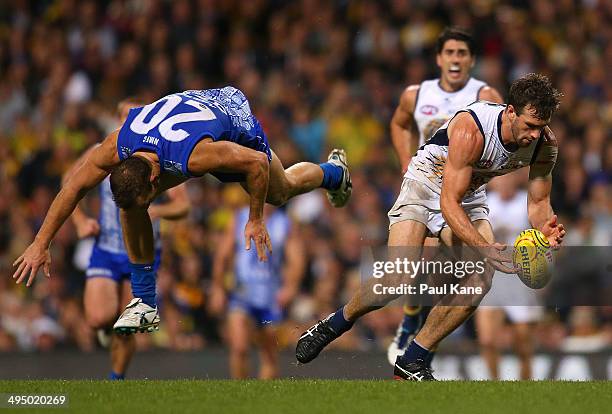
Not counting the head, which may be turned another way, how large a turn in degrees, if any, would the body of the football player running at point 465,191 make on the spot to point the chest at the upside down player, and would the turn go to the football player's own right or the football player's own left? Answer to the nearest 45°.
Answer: approximately 135° to the football player's own right

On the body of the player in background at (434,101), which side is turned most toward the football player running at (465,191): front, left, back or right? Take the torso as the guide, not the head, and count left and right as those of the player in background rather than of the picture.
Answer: front

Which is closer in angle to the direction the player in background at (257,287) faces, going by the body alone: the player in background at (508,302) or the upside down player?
the upside down player

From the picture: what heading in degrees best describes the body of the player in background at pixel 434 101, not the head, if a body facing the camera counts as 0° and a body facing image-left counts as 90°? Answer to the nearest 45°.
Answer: approximately 0°

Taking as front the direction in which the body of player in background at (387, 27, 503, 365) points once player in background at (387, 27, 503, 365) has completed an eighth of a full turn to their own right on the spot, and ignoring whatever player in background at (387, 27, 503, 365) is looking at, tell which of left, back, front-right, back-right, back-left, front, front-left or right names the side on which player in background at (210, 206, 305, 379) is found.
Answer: right

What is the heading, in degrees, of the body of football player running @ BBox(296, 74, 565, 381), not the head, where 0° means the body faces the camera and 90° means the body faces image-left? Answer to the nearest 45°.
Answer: approximately 315°

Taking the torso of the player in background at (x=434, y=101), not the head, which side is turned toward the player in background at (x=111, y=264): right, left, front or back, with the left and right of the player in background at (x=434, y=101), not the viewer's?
right
